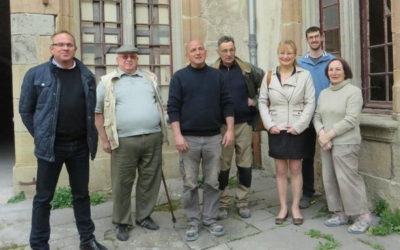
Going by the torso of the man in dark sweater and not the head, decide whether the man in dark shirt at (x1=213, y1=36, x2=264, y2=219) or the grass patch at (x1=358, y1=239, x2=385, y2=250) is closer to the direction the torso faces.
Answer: the grass patch

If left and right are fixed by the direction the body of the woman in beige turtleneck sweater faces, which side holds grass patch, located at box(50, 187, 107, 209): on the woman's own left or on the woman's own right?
on the woman's own right

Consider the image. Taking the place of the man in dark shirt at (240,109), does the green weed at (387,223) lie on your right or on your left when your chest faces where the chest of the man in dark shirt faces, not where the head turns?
on your left

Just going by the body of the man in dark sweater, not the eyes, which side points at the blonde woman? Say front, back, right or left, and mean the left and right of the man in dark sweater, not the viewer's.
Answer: left

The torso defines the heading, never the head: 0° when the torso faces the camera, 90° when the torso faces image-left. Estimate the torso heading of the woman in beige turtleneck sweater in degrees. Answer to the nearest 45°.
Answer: approximately 45°

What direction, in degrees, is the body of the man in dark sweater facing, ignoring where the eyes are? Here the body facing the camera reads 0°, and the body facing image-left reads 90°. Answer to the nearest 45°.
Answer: approximately 0°

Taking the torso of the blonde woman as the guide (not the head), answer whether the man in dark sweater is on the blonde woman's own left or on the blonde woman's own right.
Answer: on the blonde woman's own right

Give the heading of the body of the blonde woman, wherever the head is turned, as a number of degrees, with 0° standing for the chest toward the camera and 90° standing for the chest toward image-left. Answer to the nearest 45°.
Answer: approximately 0°

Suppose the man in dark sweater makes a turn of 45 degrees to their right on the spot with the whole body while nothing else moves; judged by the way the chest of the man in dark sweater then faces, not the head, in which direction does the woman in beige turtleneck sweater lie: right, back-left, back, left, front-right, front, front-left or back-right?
back-left
